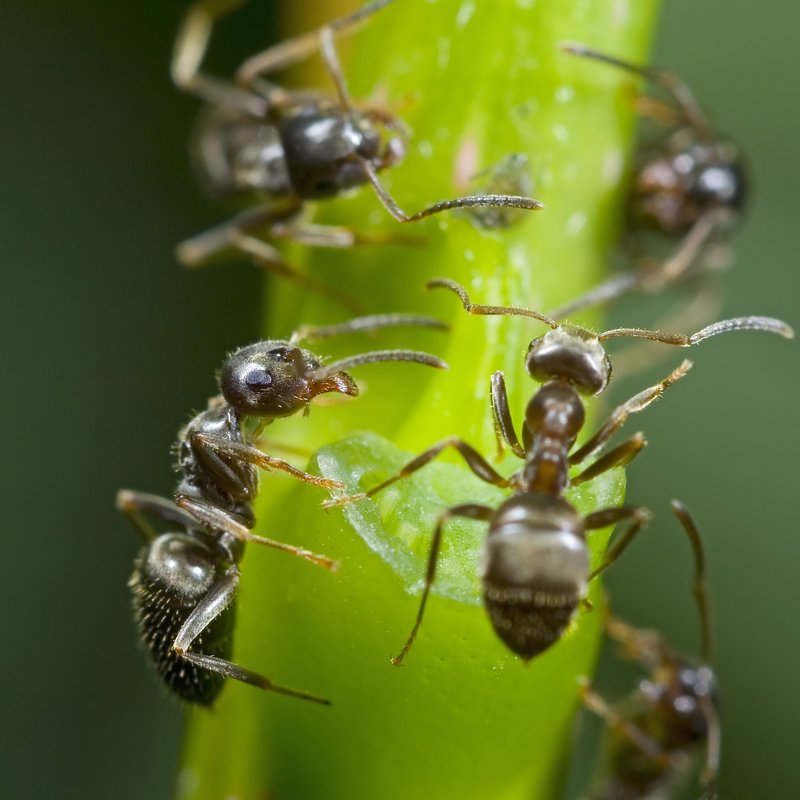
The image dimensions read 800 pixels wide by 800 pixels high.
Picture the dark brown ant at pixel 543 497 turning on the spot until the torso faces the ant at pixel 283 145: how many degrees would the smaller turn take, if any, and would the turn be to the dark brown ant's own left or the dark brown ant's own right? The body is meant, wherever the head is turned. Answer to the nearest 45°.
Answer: approximately 45° to the dark brown ant's own left

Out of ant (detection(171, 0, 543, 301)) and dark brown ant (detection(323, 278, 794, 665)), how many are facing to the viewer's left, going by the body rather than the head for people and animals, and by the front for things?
0

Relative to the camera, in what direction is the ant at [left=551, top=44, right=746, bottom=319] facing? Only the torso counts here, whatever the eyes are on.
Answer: to the viewer's left

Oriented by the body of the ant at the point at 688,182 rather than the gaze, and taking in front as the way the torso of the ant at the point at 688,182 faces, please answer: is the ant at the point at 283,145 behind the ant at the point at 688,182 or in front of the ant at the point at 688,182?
in front

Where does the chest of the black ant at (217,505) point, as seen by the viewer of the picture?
to the viewer's right

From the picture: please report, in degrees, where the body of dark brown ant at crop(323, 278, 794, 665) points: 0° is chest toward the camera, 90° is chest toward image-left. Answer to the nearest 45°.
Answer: approximately 180°

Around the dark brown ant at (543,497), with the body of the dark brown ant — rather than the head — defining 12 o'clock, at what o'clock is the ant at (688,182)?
The ant is roughly at 12 o'clock from the dark brown ant.

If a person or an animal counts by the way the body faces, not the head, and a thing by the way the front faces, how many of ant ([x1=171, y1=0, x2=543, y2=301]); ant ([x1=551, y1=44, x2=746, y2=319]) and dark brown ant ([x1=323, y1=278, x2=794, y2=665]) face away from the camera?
1

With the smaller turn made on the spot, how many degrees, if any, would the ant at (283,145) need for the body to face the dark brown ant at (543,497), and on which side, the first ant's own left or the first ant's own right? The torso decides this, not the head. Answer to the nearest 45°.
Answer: approximately 45° to the first ant's own right

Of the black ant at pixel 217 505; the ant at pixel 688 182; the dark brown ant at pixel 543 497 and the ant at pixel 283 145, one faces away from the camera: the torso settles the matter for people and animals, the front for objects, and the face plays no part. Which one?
the dark brown ant at pixel 543 497

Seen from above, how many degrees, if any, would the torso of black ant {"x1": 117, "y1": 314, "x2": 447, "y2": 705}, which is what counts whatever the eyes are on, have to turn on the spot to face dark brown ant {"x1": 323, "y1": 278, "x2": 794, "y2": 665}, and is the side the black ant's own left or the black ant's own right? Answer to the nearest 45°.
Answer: approximately 45° to the black ant's own right
